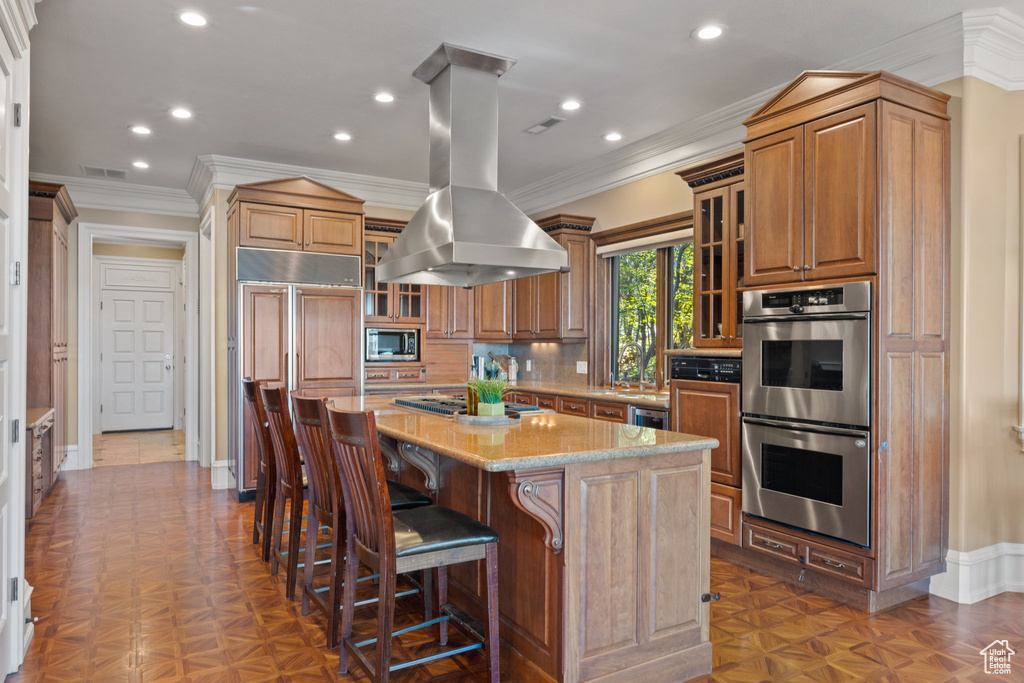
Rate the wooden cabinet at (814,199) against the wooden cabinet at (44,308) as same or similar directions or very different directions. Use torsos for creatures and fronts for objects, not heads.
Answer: very different directions

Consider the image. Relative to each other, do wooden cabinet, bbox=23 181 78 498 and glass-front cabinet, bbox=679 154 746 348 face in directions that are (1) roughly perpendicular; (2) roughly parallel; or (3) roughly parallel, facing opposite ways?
roughly parallel, facing opposite ways

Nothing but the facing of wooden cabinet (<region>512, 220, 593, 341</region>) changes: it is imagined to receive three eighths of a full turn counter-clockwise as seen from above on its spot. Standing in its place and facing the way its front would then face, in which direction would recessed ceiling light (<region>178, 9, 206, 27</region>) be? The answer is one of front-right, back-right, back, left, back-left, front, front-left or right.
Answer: back-right

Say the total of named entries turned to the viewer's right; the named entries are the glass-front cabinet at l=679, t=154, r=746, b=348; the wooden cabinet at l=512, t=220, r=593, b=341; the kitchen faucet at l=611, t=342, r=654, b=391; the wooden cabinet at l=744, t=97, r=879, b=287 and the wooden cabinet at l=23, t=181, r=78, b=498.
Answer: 1

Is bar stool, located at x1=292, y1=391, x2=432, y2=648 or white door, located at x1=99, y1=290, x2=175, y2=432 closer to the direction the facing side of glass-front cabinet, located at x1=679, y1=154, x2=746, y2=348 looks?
the bar stool

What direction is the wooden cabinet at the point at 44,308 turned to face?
to the viewer's right

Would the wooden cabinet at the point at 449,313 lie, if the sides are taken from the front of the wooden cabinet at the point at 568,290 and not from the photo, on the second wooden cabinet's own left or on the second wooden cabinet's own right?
on the second wooden cabinet's own right

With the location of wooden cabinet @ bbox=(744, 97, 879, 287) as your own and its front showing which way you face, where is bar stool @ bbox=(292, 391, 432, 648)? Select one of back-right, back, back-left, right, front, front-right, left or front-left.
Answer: front

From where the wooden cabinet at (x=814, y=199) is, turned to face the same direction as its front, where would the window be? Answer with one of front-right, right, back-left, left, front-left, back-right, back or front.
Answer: right

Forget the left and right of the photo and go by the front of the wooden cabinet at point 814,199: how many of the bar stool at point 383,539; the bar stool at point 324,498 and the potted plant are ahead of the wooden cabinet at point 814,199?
3

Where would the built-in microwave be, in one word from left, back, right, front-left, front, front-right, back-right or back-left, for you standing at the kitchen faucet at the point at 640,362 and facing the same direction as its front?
front-right

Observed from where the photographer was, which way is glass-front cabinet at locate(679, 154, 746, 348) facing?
facing the viewer and to the left of the viewer

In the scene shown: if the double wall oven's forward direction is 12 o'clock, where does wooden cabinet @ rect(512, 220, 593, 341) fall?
The wooden cabinet is roughly at 3 o'clock from the double wall oven.
